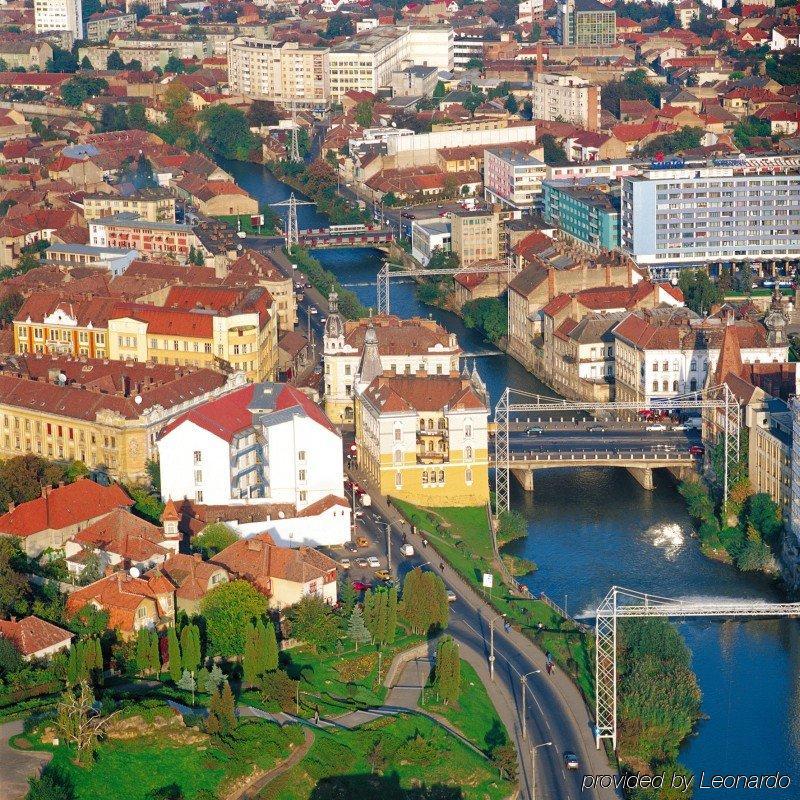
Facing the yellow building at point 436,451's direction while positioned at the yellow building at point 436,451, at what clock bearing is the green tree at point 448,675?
The green tree is roughly at 12 o'clock from the yellow building.

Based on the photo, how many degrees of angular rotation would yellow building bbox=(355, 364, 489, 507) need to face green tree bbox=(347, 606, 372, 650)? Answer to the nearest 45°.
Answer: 0° — it already faces it

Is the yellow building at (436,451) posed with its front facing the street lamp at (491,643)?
yes

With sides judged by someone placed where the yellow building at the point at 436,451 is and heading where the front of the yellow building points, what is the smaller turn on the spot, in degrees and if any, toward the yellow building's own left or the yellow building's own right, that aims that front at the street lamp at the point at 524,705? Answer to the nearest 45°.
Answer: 0° — it already faces it

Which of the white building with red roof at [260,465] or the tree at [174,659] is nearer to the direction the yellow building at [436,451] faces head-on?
the tree

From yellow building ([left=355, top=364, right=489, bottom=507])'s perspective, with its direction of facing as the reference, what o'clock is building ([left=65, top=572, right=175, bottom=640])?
The building is roughly at 1 o'clock from the yellow building.

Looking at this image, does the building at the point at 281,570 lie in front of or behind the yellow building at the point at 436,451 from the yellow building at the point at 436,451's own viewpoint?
in front

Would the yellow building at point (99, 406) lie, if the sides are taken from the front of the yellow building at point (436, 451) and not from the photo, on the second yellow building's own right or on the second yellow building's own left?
on the second yellow building's own right

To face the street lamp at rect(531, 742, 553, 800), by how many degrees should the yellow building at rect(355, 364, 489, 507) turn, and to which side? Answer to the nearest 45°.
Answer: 0° — it already faces it

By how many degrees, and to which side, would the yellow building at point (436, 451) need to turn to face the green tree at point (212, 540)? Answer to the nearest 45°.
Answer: approximately 45° to its right

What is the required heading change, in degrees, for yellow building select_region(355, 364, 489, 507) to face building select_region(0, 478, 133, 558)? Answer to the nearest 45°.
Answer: approximately 45° to its right

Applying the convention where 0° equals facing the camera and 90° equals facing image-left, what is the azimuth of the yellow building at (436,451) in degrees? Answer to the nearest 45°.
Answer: approximately 0°

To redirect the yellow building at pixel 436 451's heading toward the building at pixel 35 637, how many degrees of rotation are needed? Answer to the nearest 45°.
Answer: approximately 45° to its right
